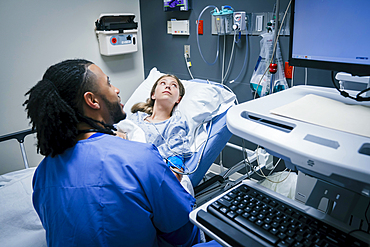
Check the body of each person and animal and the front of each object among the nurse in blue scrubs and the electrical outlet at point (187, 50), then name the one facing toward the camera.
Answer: the electrical outlet

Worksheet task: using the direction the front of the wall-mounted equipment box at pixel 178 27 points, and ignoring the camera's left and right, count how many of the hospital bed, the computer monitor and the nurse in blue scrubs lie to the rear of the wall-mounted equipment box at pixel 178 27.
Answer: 0

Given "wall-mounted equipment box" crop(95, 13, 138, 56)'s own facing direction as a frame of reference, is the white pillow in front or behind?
in front

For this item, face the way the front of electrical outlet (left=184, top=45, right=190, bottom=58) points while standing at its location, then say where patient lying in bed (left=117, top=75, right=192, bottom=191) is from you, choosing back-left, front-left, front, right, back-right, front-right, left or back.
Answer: front

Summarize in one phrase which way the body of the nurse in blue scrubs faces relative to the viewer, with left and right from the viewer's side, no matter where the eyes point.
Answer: facing away from the viewer and to the right of the viewer

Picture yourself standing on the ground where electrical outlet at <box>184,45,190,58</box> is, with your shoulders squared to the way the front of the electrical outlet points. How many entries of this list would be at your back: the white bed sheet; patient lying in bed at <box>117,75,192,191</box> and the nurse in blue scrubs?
0

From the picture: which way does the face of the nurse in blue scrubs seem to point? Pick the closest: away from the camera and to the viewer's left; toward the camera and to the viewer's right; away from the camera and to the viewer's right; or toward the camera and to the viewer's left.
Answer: away from the camera and to the viewer's right

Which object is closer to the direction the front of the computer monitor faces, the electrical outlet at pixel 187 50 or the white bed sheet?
the white bed sheet

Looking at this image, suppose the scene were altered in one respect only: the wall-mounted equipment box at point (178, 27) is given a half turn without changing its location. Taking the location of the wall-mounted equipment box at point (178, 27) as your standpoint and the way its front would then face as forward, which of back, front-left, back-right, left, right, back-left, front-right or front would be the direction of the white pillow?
back

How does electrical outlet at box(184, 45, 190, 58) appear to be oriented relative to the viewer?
toward the camera

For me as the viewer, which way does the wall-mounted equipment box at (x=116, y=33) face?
facing the viewer and to the right of the viewer

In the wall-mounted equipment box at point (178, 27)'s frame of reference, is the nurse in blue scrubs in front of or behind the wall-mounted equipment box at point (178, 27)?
in front

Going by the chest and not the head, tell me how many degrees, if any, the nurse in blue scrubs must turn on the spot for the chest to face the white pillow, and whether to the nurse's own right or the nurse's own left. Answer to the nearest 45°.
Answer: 0° — they already face it

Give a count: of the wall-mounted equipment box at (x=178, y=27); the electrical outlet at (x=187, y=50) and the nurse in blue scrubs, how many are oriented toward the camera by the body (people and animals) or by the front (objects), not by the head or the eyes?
2

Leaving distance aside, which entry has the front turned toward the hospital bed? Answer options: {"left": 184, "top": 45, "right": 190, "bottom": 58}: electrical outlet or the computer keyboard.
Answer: the electrical outlet

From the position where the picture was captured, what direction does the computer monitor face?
facing the viewer and to the left of the viewer

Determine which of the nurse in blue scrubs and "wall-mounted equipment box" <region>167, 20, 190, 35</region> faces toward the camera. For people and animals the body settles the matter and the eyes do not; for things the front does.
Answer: the wall-mounted equipment box
